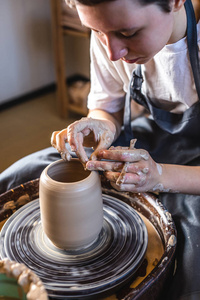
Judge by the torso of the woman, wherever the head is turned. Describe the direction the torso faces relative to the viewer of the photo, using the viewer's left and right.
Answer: facing the viewer and to the left of the viewer

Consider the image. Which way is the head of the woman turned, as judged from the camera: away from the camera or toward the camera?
toward the camera
